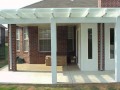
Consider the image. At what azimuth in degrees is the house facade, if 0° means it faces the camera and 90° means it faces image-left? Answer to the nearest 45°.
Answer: approximately 0°
